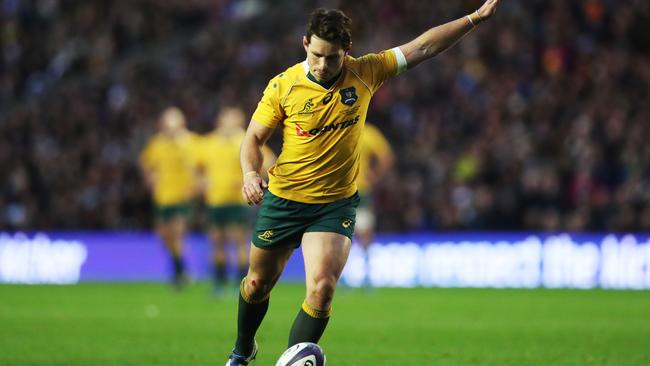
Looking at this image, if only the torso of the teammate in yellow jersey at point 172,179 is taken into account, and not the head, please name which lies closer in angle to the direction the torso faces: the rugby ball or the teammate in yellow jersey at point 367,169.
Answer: the rugby ball

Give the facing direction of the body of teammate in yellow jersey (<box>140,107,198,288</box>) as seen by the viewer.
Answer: toward the camera

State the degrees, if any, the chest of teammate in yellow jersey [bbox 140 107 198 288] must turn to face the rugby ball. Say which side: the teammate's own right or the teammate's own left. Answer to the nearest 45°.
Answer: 0° — they already face it

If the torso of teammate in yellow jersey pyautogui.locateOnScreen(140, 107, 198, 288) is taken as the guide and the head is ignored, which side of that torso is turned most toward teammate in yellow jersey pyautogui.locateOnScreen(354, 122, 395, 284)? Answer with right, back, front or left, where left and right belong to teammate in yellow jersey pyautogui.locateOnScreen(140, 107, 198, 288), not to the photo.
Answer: left

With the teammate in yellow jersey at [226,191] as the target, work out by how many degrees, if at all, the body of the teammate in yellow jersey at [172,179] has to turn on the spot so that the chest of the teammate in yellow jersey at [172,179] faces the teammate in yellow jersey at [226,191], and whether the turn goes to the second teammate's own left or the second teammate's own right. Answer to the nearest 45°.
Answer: approximately 45° to the second teammate's own left
